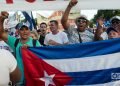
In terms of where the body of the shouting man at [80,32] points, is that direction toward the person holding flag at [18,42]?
no

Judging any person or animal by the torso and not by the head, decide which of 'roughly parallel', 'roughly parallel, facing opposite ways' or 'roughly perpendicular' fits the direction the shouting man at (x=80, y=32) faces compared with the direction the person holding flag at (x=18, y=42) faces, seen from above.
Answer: roughly parallel

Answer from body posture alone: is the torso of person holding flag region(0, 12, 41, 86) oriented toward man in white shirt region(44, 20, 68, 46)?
no

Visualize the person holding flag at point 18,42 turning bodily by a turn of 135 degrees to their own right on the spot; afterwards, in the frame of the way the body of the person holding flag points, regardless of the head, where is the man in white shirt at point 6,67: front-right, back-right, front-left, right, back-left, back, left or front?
back-left

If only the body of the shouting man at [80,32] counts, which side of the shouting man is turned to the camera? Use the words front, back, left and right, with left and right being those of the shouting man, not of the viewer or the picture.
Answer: front

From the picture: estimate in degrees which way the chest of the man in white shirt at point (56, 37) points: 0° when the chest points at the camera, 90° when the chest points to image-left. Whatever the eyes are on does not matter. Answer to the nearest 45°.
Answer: approximately 45°

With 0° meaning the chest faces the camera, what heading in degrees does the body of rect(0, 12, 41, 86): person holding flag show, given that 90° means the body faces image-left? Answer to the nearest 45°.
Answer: approximately 0°
